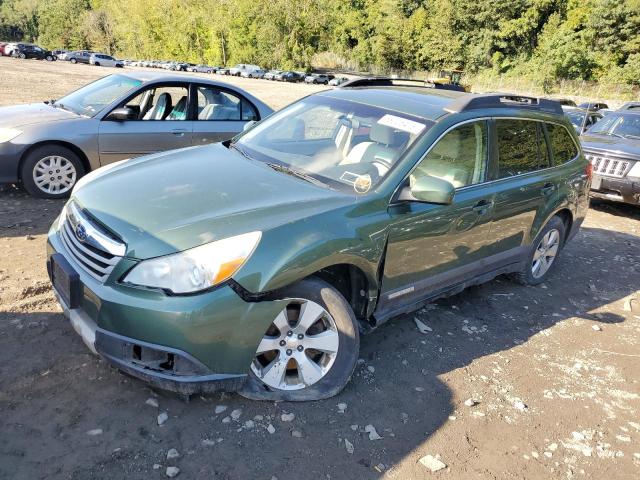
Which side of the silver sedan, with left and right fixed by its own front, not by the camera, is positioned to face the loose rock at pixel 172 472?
left

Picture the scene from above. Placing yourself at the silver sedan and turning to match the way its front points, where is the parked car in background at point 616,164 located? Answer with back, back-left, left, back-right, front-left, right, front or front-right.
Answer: back

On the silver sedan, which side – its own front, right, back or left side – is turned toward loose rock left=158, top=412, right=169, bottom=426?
left

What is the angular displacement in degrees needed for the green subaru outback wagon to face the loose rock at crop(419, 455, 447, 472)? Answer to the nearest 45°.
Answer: approximately 90° to its left

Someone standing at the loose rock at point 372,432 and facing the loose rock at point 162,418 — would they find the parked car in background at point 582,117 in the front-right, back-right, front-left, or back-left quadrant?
back-right

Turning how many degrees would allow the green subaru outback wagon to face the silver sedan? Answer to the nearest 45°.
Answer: approximately 90° to its right

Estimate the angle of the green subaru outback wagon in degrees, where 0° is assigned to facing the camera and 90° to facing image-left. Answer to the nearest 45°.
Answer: approximately 45°

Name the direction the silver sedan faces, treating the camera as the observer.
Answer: facing to the left of the viewer

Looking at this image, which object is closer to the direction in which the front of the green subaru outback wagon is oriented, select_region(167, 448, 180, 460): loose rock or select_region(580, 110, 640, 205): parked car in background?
the loose rock

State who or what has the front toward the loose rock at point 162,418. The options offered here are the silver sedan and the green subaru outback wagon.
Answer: the green subaru outback wagon

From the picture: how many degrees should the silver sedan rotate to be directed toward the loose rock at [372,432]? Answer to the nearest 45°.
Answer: approximately 90° to its left

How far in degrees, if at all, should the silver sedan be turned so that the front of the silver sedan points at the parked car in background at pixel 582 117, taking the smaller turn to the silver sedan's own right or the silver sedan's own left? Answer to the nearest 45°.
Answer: approximately 180°
